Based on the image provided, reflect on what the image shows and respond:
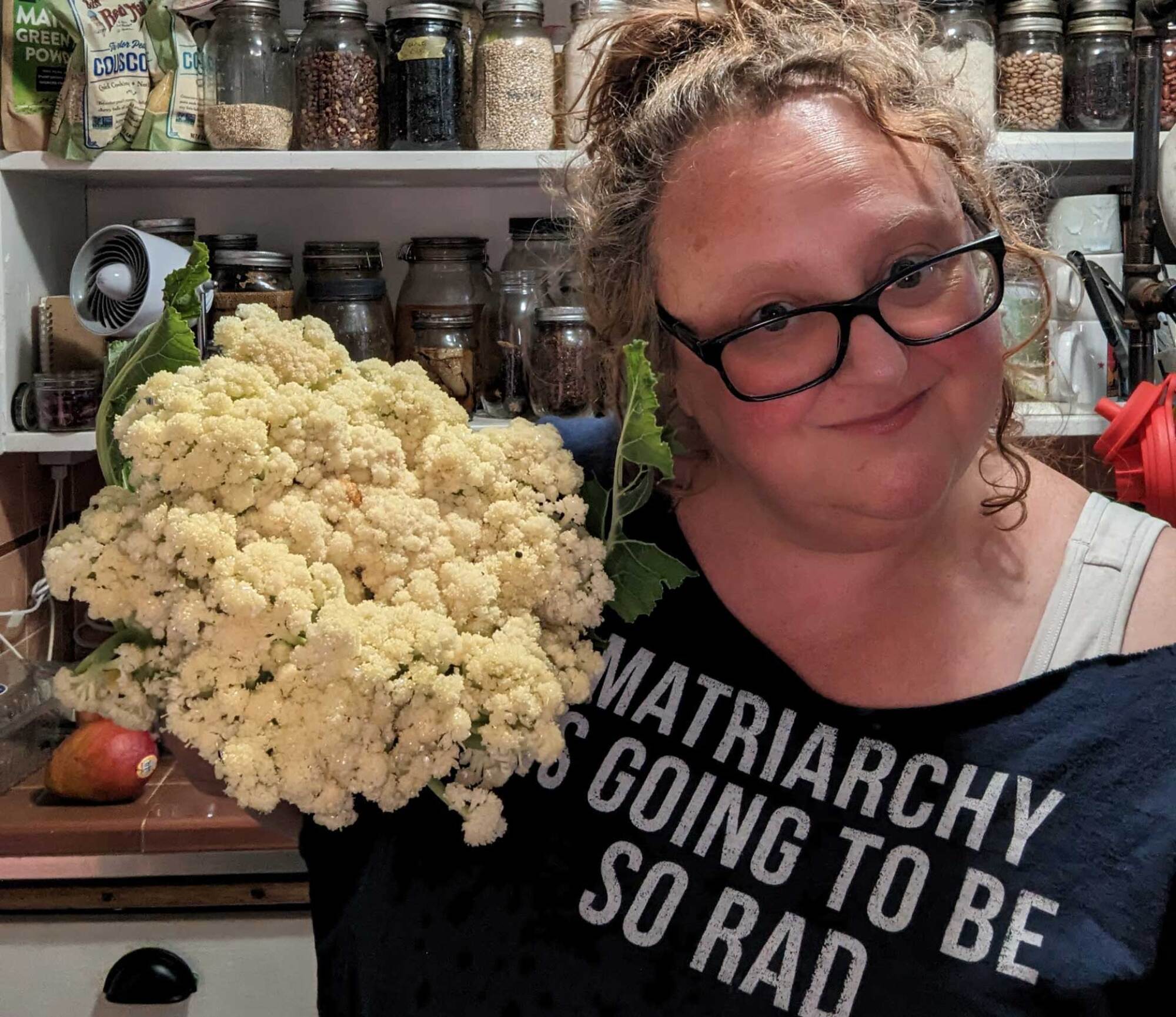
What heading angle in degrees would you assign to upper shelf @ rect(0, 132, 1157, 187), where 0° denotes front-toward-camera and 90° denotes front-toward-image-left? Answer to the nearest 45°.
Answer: approximately 0°

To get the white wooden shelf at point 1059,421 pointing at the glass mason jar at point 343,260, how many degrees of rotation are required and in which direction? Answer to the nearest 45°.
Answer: approximately 90° to its right

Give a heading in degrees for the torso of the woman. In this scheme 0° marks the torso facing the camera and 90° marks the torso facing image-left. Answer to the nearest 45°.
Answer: approximately 0°

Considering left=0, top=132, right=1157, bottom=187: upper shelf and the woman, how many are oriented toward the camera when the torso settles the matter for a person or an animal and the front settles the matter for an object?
2
